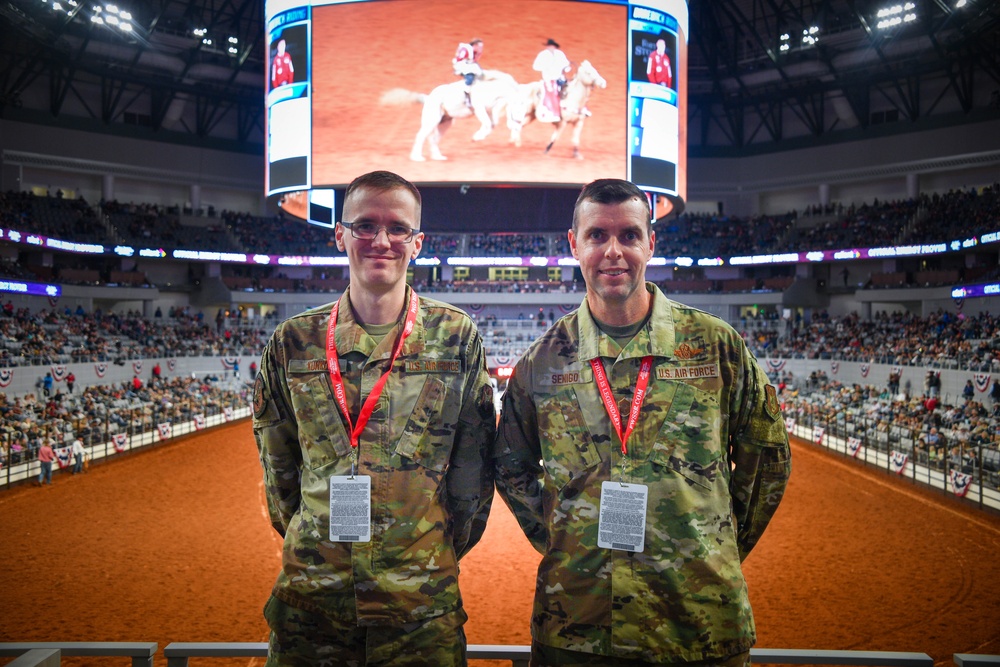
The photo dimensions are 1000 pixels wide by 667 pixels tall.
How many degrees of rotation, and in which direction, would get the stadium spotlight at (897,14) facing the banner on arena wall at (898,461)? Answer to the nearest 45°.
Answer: approximately 45° to its left

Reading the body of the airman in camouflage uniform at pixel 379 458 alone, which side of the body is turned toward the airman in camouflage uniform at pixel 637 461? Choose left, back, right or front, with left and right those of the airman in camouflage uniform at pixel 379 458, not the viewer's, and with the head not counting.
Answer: left

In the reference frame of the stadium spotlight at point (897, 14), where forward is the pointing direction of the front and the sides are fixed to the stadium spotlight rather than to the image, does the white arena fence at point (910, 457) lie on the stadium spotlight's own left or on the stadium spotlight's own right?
on the stadium spotlight's own left

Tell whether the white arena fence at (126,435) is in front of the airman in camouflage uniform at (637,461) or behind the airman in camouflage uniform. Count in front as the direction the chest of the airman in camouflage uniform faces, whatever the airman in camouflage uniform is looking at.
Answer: behind

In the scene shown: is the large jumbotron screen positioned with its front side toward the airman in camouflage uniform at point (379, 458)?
yes

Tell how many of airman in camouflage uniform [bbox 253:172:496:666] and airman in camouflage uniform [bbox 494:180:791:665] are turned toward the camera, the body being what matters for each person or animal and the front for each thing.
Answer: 2

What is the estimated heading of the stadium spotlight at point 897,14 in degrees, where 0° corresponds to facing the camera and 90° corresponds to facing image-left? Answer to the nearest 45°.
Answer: approximately 45°
